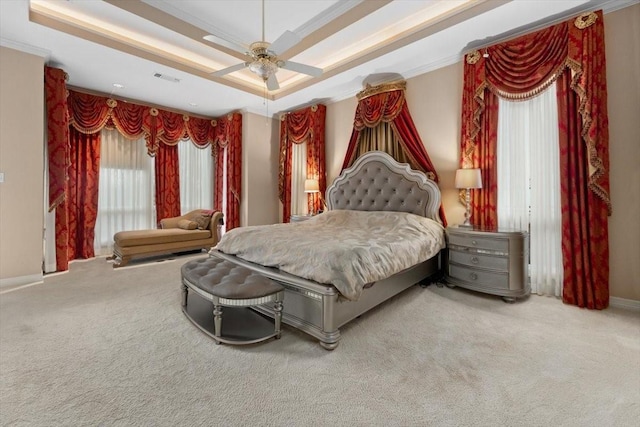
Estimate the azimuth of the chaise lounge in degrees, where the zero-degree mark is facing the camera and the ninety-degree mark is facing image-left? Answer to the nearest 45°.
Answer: approximately 45°

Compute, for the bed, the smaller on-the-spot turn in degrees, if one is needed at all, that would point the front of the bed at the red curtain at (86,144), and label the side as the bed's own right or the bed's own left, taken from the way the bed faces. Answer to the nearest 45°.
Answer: approximately 90° to the bed's own right

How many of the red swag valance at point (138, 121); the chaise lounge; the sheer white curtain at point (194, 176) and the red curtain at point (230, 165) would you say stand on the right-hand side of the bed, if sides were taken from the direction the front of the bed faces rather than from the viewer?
4

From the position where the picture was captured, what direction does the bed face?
facing the viewer and to the left of the viewer

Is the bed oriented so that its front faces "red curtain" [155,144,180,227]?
no

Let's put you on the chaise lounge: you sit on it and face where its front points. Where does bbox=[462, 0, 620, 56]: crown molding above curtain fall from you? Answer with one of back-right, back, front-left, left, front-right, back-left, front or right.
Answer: left

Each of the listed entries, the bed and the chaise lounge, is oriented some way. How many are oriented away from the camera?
0

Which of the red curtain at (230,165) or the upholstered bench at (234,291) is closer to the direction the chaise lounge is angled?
the upholstered bench

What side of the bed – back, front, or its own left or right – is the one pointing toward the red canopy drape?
back

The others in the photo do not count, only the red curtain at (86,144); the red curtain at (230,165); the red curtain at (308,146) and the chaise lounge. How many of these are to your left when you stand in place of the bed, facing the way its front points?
0

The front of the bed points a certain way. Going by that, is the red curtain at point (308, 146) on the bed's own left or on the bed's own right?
on the bed's own right

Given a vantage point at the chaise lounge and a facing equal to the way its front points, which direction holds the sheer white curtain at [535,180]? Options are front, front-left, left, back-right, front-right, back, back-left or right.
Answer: left
